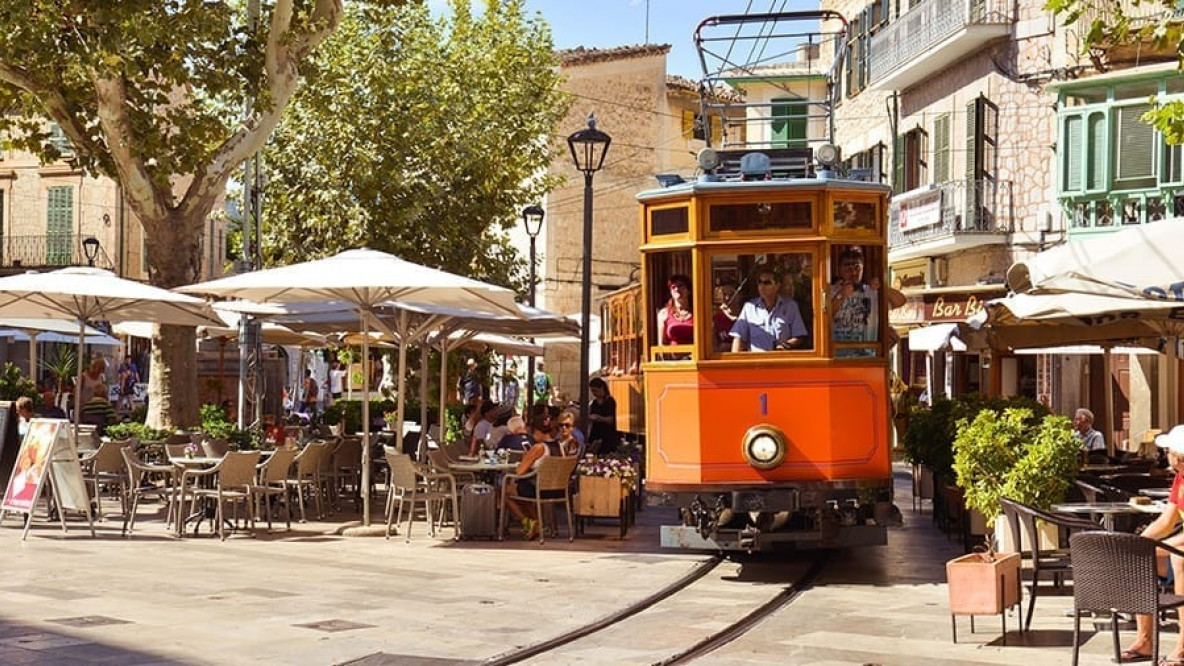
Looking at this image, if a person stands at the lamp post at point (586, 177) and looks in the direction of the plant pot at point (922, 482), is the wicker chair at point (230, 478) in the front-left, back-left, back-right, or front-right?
back-right

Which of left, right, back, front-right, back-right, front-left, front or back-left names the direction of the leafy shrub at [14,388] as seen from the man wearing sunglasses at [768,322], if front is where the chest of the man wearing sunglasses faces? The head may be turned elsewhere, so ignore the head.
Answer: back-right

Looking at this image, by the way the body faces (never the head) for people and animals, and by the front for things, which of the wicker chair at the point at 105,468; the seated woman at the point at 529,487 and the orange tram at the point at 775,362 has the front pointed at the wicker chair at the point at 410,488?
the seated woman

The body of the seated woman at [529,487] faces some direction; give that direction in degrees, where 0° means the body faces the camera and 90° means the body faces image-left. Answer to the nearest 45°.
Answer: approximately 90°

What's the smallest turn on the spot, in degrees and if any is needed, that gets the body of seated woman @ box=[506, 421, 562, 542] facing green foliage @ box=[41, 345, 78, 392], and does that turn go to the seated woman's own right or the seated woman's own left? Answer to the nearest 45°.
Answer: approximately 45° to the seated woman's own right

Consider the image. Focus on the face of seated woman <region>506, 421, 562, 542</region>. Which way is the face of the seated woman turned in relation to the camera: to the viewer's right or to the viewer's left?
to the viewer's left
